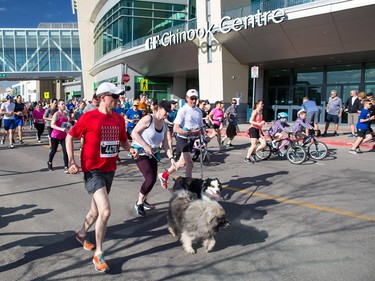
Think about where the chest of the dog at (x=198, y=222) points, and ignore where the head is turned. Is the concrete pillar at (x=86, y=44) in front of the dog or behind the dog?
behind

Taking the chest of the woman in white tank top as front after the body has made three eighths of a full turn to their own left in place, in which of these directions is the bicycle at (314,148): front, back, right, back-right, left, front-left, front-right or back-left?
front-right

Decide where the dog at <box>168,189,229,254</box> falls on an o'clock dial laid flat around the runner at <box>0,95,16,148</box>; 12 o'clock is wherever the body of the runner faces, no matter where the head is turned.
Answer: The dog is roughly at 1 o'clock from the runner.

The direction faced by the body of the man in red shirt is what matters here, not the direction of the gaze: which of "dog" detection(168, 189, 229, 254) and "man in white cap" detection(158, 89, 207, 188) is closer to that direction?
the dog

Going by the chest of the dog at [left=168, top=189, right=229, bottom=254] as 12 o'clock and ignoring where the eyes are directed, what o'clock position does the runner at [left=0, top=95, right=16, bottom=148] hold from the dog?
The runner is roughly at 6 o'clock from the dog.

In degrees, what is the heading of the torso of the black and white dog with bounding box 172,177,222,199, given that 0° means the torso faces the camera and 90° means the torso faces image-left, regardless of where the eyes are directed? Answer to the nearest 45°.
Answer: approximately 315°

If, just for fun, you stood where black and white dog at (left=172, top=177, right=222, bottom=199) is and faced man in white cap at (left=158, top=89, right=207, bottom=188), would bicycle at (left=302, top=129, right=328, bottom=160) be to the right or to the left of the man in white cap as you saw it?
right
